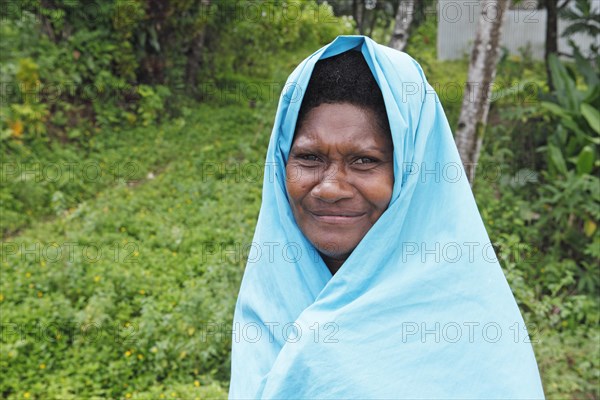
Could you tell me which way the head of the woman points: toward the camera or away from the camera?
toward the camera

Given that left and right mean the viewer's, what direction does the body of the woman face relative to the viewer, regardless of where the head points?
facing the viewer and to the left of the viewer
